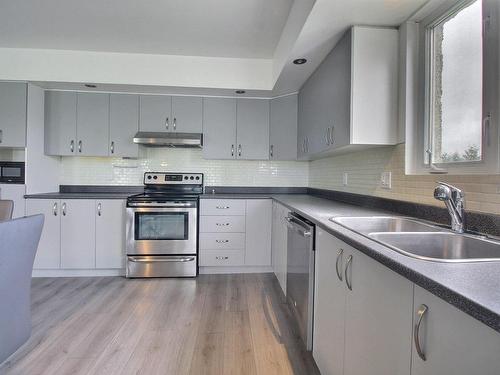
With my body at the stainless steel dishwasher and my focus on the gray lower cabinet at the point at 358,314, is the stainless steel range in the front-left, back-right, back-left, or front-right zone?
back-right

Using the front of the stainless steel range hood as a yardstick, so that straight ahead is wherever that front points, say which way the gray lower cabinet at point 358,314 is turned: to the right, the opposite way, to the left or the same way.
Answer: to the right

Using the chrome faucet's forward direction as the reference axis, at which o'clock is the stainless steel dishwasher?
The stainless steel dishwasher is roughly at 2 o'clock from the chrome faucet.

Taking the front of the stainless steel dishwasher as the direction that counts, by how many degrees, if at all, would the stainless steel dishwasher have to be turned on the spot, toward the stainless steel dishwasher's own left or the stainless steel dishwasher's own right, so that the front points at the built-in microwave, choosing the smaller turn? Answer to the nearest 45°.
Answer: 0° — it already faces it

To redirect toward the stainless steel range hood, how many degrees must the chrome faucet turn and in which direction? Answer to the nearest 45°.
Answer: approximately 45° to its right

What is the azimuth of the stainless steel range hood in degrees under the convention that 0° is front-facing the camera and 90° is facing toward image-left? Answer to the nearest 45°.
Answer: approximately 0°

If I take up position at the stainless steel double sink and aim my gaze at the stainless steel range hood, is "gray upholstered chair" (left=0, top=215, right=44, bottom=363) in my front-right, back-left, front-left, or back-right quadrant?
front-left

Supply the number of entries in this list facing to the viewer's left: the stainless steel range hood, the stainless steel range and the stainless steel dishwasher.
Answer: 1

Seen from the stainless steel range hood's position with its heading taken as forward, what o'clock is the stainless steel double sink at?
The stainless steel double sink is roughly at 11 o'clock from the stainless steel range hood.

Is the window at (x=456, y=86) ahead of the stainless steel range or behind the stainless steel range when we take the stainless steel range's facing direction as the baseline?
ahead

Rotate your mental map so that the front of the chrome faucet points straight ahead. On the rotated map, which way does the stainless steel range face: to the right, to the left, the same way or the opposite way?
to the left

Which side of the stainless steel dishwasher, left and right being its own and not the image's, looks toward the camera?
left

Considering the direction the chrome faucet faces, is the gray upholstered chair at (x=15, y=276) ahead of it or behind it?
ahead

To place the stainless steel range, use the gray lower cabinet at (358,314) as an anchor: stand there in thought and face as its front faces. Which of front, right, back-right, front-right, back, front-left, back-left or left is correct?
right

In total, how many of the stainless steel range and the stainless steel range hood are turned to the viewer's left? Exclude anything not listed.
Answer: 0

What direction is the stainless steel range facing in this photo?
toward the camera
